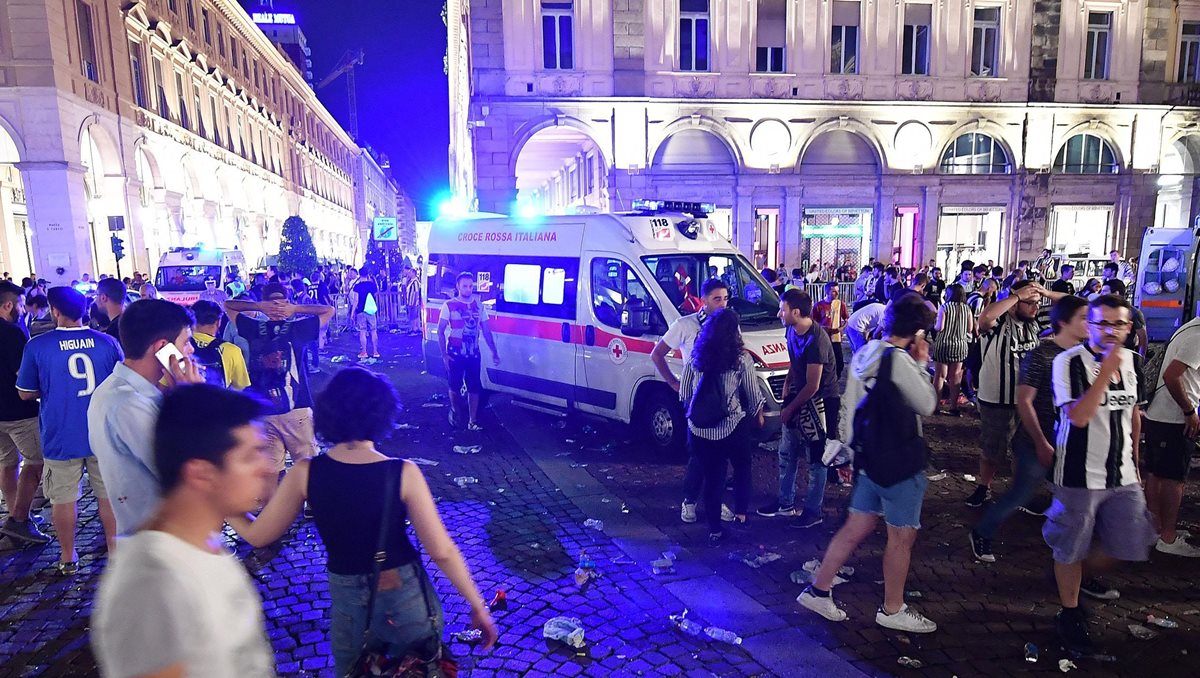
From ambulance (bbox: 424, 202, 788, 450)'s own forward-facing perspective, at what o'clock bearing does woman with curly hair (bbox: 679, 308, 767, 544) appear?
The woman with curly hair is roughly at 1 o'clock from the ambulance.

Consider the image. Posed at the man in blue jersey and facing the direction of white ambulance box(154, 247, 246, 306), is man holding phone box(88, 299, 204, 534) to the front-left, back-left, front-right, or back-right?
back-right

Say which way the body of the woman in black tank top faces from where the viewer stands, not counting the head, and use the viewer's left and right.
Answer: facing away from the viewer

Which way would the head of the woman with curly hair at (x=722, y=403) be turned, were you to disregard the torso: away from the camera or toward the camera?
away from the camera

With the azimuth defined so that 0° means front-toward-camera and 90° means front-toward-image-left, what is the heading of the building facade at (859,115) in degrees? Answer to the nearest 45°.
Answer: approximately 0°

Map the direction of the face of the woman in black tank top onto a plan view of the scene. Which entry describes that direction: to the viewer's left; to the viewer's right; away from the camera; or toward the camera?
away from the camera

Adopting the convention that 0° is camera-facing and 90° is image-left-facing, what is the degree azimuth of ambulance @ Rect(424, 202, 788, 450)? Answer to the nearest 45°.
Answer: approximately 315°

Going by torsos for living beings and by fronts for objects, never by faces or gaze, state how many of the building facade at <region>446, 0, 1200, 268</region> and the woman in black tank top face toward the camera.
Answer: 1

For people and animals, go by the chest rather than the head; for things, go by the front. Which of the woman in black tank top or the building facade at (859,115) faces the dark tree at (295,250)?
the woman in black tank top

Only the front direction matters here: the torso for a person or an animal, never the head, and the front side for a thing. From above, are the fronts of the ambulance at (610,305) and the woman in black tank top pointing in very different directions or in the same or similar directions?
very different directions

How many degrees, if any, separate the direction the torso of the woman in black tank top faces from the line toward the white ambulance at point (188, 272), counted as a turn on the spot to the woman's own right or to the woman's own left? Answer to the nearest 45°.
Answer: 0° — they already face it

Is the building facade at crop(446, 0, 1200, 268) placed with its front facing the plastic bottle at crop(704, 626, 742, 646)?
yes

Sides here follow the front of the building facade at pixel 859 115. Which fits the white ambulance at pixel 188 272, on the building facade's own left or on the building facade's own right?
on the building facade's own right
